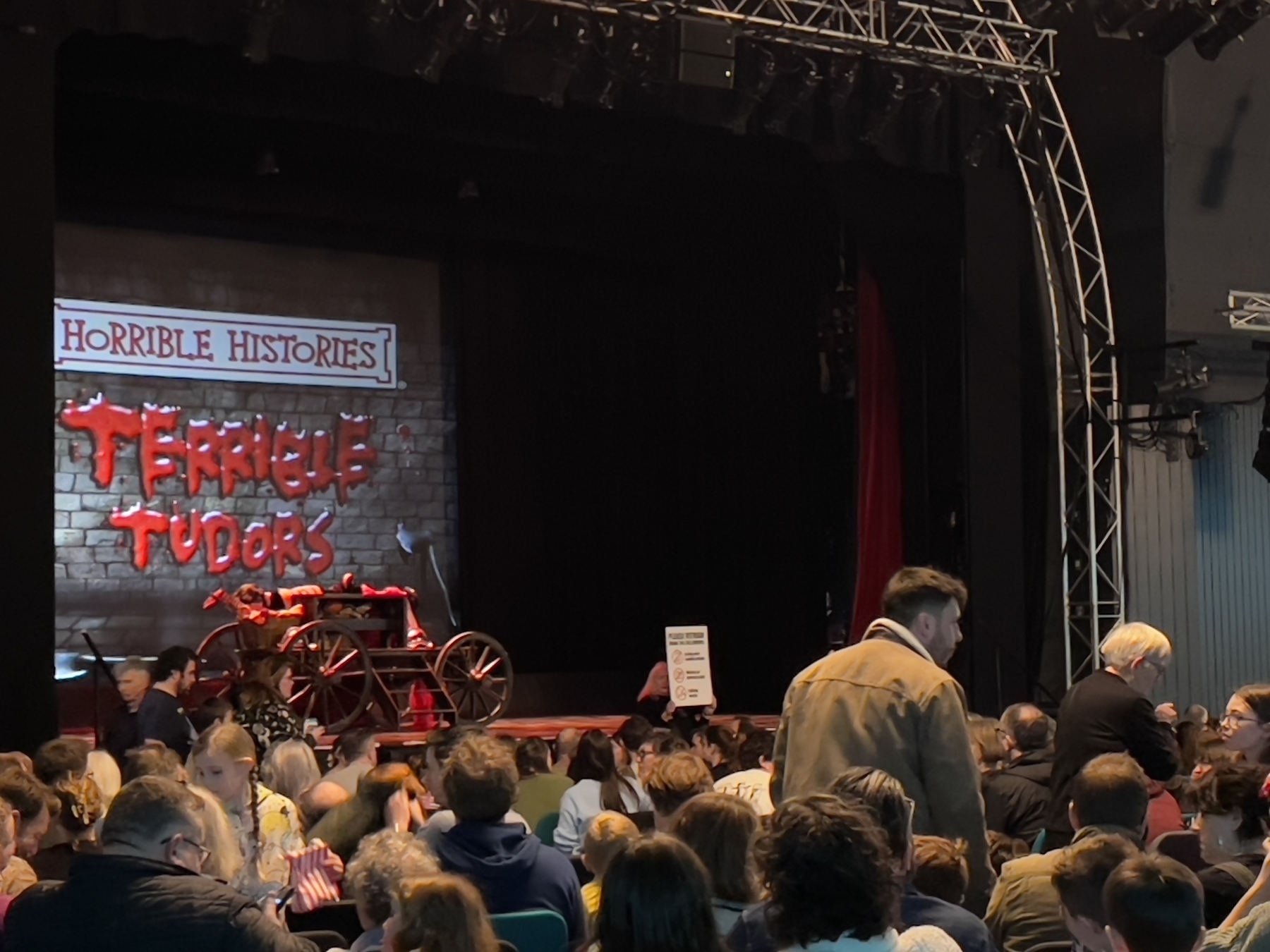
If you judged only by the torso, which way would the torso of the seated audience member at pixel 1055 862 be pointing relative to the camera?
away from the camera

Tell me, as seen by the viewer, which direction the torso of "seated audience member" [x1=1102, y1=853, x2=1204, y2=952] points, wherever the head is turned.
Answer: away from the camera

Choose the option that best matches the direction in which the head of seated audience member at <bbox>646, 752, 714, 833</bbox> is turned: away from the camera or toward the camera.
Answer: away from the camera

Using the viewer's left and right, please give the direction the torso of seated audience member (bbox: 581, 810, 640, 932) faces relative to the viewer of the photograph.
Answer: facing away from the viewer and to the left of the viewer

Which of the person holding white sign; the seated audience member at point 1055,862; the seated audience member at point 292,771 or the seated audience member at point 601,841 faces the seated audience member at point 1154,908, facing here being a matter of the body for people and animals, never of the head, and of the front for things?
the person holding white sign

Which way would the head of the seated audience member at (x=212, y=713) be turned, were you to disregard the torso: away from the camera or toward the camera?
away from the camera

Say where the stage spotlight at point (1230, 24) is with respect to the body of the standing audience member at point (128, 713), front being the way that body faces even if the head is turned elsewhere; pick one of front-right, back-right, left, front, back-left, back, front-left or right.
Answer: back-left

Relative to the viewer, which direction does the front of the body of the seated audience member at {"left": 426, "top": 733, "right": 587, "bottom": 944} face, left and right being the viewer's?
facing away from the viewer
